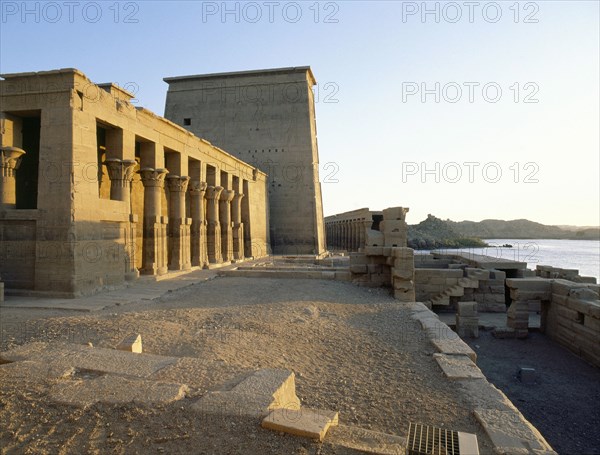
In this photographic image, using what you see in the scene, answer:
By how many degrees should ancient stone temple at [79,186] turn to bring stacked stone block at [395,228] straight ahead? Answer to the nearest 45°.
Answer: approximately 45° to its left

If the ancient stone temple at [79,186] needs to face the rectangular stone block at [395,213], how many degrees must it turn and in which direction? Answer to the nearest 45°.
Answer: approximately 45° to its left

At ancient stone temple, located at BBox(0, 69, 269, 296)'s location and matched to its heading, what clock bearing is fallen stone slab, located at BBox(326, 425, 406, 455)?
The fallen stone slab is roughly at 1 o'clock from the ancient stone temple.

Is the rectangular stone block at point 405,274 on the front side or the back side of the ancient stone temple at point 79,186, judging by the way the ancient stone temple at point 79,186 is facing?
on the front side

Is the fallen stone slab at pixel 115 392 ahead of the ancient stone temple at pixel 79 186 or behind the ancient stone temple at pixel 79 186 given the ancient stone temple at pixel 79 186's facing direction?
ahead

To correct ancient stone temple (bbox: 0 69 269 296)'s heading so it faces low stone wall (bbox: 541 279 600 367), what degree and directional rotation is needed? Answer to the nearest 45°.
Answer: approximately 45° to its left

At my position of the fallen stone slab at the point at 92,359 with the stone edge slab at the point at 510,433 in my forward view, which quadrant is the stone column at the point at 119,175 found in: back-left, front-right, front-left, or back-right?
back-left

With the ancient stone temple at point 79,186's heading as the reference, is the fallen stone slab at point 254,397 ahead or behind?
ahead

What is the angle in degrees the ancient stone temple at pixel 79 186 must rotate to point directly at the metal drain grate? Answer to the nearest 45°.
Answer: approximately 45° to its right

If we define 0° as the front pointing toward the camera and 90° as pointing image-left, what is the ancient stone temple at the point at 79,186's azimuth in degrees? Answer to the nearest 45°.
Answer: approximately 315°

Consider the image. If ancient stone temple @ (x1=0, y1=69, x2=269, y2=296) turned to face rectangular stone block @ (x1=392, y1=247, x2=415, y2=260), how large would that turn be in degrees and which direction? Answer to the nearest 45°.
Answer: approximately 45° to its left

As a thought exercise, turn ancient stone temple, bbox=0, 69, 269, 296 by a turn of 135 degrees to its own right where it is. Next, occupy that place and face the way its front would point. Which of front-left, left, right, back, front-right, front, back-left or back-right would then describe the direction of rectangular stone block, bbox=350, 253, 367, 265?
back

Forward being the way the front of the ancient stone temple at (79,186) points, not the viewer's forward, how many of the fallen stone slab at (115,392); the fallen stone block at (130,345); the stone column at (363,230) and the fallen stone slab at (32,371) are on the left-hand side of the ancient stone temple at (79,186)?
1
